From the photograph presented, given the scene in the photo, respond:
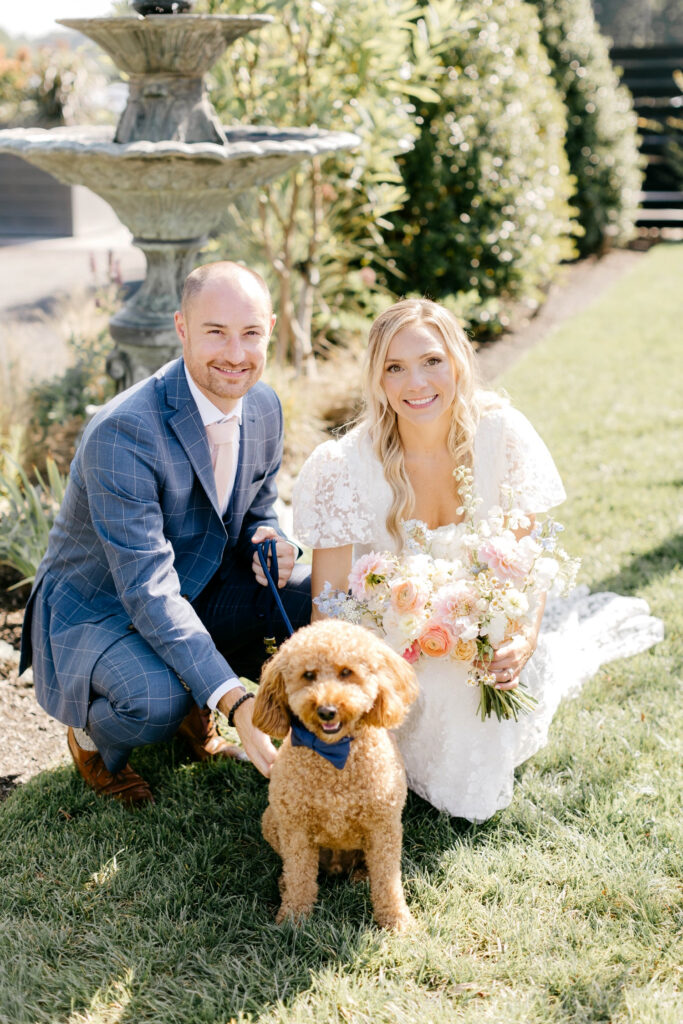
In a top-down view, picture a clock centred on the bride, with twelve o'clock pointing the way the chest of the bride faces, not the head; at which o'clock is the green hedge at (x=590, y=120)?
The green hedge is roughly at 6 o'clock from the bride.

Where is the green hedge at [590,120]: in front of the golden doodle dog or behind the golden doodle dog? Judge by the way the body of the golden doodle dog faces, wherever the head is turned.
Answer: behind

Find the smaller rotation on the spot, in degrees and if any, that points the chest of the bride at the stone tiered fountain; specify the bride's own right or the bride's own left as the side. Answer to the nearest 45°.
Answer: approximately 135° to the bride's own right

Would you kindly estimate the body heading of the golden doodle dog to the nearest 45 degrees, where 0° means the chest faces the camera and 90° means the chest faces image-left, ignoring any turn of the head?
approximately 0°

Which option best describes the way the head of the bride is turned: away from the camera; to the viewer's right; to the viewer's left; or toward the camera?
toward the camera

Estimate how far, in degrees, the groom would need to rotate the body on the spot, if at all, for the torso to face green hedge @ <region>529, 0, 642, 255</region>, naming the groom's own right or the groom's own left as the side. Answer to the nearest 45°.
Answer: approximately 90° to the groom's own left

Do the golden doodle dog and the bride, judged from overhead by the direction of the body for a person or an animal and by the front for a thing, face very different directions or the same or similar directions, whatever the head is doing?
same or similar directions

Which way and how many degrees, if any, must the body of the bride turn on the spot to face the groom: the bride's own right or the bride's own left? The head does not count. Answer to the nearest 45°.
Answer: approximately 45° to the bride's own right

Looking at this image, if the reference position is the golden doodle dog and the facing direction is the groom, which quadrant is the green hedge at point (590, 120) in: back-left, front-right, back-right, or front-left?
front-right

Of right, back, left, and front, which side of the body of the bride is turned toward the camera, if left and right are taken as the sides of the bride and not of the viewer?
front

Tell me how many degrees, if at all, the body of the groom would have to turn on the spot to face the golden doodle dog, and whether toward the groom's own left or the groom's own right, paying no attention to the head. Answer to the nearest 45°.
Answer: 0° — they already face it

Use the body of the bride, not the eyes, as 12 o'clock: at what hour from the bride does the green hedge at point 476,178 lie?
The green hedge is roughly at 6 o'clock from the bride.

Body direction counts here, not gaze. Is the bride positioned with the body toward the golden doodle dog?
yes

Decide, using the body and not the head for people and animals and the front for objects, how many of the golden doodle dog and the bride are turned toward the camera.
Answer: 2

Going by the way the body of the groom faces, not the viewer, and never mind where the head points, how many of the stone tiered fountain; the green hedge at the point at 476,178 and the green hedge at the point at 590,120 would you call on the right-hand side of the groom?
0

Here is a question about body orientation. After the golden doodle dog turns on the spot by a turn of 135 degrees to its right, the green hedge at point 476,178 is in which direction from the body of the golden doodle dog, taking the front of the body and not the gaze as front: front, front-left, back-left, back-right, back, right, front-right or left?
front-right
